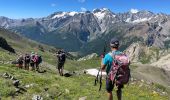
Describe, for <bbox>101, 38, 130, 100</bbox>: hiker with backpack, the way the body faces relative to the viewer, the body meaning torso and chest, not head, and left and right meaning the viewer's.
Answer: facing away from the viewer and to the left of the viewer
